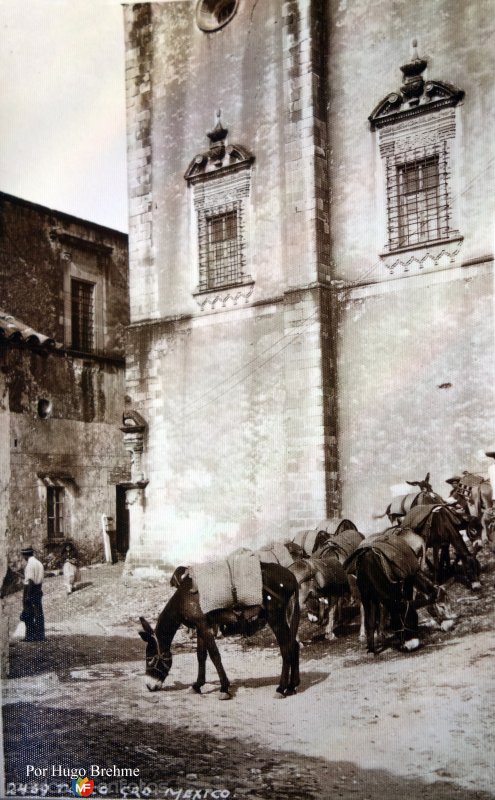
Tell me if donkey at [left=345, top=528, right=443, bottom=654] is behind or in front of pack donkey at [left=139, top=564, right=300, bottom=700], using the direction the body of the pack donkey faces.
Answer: behind

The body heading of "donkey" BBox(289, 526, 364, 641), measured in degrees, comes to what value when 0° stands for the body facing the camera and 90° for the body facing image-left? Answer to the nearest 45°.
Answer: approximately 45°

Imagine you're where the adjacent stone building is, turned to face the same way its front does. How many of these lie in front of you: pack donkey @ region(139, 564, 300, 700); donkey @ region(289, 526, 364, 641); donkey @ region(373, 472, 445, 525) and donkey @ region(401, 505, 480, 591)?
4

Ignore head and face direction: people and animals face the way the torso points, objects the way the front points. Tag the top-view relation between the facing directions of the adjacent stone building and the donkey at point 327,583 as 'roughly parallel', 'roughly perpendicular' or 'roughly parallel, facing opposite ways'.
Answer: roughly perpendicular

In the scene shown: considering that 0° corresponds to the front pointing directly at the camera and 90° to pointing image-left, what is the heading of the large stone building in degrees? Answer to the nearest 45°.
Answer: approximately 45°

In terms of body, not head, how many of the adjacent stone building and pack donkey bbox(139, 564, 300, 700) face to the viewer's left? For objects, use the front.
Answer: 1

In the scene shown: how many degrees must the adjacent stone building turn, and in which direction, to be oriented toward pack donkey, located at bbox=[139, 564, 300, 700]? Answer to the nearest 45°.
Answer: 0° — it already faces it

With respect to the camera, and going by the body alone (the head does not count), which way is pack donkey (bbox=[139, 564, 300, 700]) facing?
to the viewer's left
